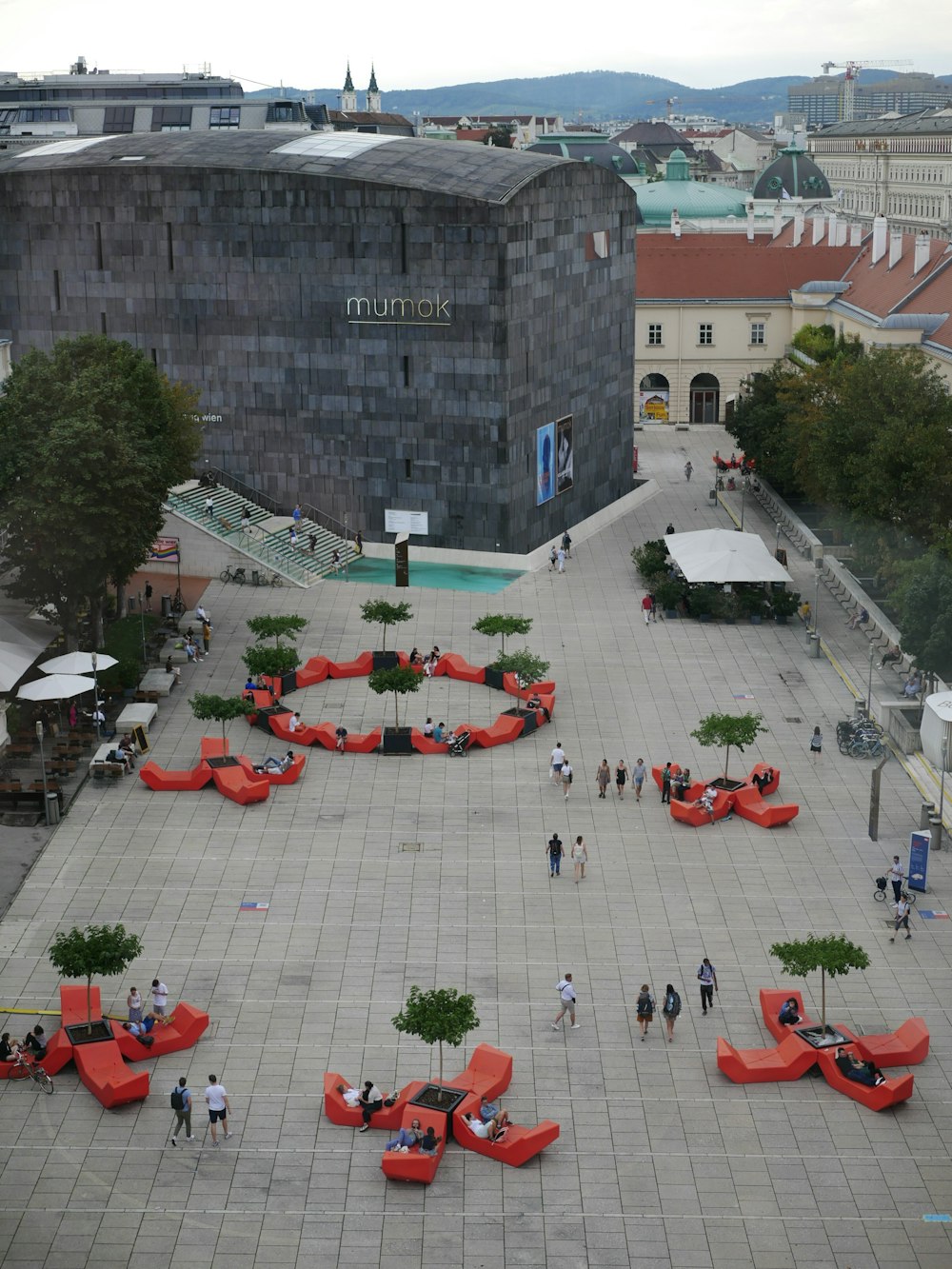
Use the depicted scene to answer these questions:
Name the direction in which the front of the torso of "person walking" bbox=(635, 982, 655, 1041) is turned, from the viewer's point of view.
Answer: away from the camera

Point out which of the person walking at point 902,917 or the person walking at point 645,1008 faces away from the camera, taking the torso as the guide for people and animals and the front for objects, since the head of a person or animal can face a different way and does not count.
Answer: the person walking at point 645,1008

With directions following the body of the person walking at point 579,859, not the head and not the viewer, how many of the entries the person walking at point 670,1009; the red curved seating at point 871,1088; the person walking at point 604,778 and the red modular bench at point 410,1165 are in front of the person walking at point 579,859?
1

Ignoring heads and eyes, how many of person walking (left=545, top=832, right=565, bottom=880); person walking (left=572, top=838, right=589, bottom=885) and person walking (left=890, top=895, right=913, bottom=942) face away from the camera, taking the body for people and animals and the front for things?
2

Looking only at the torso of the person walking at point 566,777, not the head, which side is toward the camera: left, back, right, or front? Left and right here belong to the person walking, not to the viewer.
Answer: back

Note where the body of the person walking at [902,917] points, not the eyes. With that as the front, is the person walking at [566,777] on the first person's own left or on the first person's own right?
on the first person's own right

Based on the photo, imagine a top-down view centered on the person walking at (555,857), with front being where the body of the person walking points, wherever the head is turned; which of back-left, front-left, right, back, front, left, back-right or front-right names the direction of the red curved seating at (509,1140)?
back

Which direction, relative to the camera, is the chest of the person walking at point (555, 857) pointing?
away from the camera

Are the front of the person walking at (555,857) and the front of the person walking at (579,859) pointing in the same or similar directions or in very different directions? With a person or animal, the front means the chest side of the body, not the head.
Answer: same or similar directions

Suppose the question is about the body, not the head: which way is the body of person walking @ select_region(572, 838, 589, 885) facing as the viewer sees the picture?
away from the camera

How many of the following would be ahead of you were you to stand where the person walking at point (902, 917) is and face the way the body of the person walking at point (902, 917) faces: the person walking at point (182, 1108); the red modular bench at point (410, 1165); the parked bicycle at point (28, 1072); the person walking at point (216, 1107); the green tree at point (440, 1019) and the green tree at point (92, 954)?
6

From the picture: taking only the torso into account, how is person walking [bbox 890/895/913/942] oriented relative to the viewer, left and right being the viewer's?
facing the viewer and to the left of the viewer

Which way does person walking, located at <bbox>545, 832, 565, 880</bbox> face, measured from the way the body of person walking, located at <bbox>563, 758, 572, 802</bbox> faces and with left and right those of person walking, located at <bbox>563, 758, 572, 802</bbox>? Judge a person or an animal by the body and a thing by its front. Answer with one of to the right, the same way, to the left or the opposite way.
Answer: the same way

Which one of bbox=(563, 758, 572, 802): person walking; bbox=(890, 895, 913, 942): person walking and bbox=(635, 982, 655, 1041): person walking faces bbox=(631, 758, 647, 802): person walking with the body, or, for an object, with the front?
bbox=(635, 982, 655, 1041): person walking

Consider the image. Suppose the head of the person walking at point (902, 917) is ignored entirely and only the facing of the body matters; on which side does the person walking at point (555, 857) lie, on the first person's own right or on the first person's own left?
on the first person's own right

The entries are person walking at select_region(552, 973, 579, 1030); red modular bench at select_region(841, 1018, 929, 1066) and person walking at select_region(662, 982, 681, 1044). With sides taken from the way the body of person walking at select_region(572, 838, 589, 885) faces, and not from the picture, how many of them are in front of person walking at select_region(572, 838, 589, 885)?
0

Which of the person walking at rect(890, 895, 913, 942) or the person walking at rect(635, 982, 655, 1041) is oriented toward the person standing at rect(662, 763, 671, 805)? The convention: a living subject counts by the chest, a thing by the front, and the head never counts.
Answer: the person walking at rect(635, 982, 655, 1041)

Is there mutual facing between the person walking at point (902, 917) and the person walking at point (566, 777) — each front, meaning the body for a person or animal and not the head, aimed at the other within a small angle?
no

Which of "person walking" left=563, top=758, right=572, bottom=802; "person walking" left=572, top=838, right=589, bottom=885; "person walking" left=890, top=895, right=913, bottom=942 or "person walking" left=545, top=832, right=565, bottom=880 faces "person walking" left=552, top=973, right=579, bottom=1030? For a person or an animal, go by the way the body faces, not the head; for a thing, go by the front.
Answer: "person walking" left=890, top=895, right=913, bottom=942
